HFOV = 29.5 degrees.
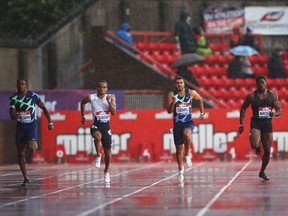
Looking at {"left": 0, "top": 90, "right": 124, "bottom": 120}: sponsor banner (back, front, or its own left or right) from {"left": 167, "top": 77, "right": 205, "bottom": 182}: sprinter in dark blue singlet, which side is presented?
front

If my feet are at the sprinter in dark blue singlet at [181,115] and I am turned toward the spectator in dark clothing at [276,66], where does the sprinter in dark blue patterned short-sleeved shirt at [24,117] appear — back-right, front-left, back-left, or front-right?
back-left

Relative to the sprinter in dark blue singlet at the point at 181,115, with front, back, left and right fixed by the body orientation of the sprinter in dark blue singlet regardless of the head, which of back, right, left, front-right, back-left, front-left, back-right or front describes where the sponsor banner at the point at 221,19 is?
back

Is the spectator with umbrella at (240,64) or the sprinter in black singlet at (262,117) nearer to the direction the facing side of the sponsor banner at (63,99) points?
the sprinter in black singlet

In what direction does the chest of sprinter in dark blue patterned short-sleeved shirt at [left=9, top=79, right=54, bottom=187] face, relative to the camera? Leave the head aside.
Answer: toward the camera

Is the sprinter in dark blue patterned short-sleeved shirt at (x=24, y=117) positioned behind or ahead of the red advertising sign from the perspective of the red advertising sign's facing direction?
ahead

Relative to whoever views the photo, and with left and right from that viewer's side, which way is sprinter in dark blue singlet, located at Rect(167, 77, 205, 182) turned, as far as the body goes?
facing the viewer

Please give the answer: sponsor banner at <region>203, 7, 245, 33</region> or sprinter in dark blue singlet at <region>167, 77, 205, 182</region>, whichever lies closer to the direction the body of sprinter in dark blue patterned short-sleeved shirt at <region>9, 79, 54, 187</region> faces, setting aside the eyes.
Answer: the sprinter in dark blue singlet

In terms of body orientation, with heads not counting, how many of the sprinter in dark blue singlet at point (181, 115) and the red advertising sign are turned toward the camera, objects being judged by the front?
2

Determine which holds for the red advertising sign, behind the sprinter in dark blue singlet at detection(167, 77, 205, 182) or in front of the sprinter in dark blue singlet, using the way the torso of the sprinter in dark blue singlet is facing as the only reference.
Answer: behind

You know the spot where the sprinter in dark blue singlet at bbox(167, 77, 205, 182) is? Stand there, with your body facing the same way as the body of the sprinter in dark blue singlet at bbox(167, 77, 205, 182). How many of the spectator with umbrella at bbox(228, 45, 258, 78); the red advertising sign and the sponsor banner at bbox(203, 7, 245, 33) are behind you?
3
